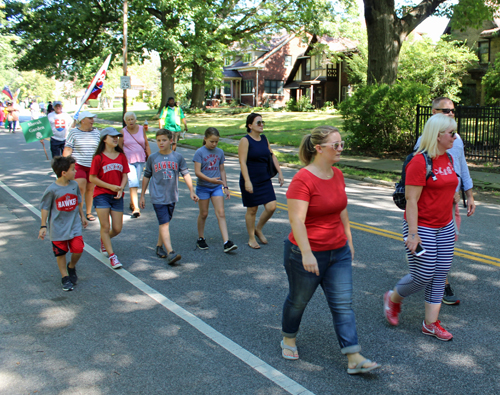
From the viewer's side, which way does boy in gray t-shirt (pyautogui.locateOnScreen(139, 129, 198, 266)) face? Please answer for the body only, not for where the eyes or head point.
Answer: toward the camera

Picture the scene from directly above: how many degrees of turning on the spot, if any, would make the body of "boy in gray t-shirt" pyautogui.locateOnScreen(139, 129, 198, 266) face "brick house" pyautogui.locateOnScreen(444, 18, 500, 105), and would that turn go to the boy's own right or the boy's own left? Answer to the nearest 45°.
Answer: approximately 135° to the boy's own left

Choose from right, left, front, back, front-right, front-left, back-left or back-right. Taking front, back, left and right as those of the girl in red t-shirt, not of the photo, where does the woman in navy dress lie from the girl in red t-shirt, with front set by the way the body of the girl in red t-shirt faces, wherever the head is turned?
front-left

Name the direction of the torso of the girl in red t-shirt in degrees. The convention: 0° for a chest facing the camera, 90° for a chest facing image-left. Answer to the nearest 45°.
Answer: approximately 315°

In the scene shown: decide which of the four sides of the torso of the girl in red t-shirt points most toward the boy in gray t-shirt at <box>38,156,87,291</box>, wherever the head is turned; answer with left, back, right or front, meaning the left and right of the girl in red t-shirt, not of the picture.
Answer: right

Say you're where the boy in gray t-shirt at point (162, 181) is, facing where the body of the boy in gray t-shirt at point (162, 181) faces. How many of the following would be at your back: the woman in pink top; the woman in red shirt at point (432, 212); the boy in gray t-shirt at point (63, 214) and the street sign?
2

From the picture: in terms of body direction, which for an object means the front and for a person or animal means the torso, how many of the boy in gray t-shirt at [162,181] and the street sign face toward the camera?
2

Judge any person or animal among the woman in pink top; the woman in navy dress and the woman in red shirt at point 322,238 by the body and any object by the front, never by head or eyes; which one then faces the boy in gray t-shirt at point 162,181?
the woman in pink top
